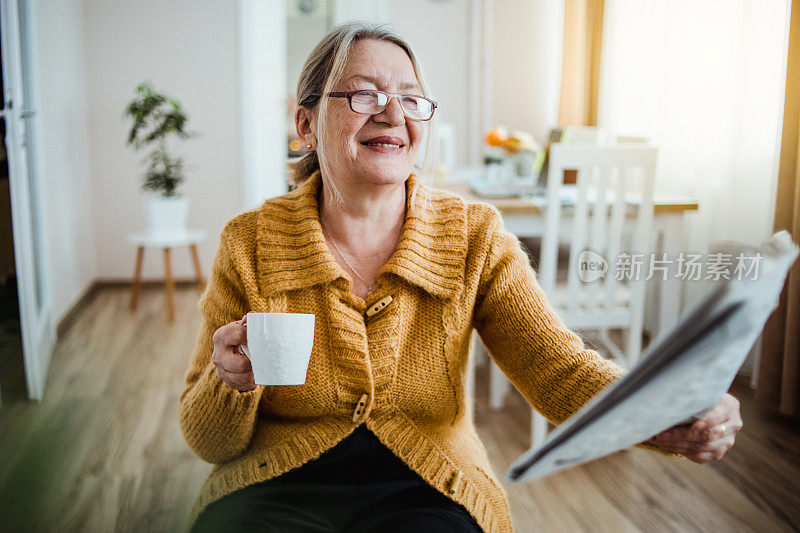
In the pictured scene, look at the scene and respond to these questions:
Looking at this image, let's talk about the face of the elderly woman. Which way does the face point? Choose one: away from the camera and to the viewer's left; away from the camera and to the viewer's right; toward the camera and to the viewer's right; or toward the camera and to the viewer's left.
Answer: toward the camera and to the viewer's right

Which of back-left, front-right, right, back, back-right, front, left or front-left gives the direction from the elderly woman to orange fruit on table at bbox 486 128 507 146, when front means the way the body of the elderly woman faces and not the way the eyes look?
back

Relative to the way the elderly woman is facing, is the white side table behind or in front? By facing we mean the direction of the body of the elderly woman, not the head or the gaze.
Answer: behind

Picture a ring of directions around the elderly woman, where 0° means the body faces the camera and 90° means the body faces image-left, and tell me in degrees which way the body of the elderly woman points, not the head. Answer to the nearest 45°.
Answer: approximately 0°

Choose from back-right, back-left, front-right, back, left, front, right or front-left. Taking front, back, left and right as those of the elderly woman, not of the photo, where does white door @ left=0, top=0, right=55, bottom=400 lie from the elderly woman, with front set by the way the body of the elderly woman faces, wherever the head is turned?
back-right

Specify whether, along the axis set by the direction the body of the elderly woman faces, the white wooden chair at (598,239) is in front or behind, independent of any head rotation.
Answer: behind
